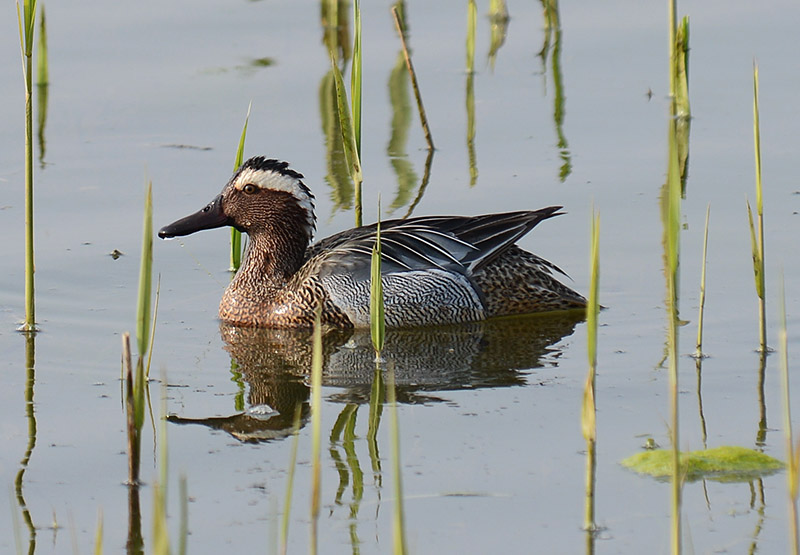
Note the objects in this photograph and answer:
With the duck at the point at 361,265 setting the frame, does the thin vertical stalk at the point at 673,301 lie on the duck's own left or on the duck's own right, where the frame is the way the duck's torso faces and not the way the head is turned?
on the duck's own left

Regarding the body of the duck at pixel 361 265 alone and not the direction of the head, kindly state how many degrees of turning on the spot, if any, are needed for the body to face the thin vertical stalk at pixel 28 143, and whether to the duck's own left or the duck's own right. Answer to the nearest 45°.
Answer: approximately 45° to the duck's own left

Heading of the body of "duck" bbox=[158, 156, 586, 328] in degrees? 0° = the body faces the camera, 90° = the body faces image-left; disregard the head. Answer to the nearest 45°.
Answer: approximately 90°

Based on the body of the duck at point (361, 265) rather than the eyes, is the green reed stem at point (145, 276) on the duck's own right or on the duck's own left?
on the duck's own left

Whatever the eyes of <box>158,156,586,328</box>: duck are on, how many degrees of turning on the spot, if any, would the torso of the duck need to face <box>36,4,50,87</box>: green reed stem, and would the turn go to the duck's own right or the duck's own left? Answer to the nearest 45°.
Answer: approximately 45° to the duck's own right

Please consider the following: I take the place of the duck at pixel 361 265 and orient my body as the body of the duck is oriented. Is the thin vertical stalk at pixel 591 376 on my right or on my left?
on my left

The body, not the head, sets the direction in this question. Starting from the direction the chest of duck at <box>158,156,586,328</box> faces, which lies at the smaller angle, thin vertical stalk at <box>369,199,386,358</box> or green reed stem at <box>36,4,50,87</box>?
the green reed stem

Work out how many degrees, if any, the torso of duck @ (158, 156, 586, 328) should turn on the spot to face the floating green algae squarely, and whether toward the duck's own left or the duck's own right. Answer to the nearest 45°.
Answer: approximately 135° to the duck's own left
